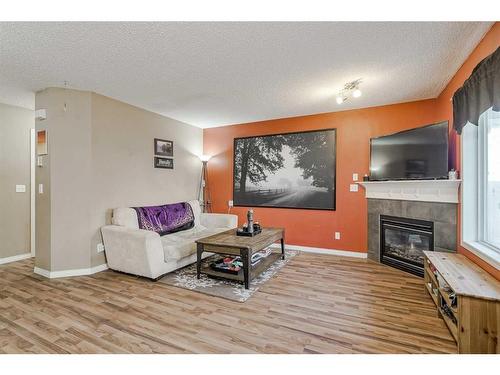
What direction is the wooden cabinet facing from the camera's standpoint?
to the viewer's left

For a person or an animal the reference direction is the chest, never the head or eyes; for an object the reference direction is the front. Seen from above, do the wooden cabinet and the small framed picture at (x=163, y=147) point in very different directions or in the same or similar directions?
very different directions

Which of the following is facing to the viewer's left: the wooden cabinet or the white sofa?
the wooden cabinet
